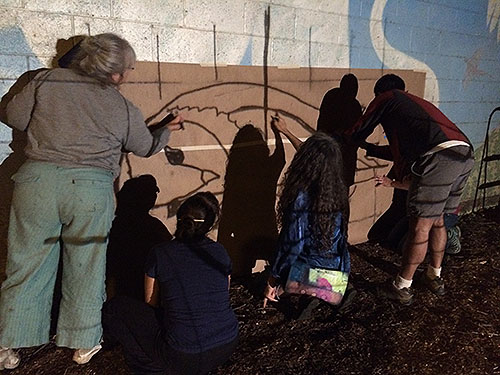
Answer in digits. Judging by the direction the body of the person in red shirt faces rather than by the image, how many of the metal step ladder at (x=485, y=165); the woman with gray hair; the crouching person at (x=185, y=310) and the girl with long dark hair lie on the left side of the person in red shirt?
3

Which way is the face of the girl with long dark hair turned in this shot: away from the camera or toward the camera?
away from the camera

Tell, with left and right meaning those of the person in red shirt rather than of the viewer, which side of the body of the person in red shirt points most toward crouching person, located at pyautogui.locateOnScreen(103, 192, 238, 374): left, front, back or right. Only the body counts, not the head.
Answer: left

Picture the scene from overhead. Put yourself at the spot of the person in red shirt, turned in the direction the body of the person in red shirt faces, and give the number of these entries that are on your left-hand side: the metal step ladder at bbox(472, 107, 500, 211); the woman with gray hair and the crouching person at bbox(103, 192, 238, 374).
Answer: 2

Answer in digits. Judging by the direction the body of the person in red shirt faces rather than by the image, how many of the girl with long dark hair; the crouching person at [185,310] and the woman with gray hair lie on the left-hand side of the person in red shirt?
3

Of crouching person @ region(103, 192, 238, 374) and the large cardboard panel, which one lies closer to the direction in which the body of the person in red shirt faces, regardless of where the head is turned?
the large cardboard panel

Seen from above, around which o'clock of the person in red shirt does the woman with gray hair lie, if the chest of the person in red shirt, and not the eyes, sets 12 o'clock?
The woman with gray hair is roughly at 9 o'clock from the person in red shirt.

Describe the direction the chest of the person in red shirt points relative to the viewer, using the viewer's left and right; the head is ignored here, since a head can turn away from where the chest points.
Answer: facing away from the viewer and to the left of the viewer

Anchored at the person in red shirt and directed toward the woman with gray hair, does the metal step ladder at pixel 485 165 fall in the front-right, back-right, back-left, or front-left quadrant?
back-right

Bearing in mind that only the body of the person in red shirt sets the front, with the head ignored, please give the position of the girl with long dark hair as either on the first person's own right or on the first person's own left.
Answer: on the first person's own left
